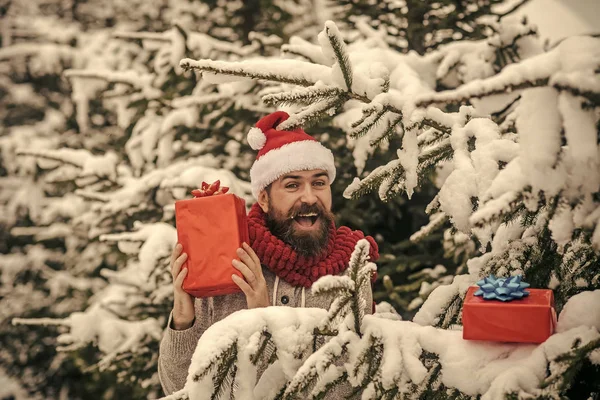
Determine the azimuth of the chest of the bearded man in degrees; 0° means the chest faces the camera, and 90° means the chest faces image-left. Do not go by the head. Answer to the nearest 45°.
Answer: approximately 0°

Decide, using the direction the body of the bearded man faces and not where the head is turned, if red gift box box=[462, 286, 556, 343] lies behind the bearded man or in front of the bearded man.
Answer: in front
